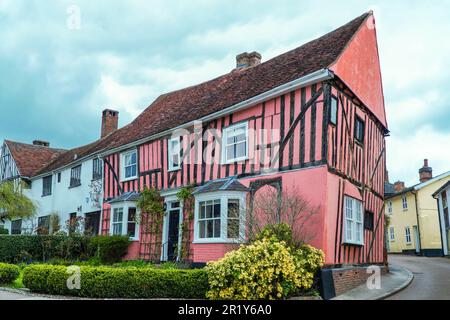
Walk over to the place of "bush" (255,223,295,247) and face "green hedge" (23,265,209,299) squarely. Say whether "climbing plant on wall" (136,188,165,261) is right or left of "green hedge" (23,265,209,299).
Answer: right

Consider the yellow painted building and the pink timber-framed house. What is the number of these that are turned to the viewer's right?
0

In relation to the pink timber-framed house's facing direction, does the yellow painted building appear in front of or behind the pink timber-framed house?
behind

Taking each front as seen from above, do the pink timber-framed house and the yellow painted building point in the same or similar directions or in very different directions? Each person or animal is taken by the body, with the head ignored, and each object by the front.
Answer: same or similar directions

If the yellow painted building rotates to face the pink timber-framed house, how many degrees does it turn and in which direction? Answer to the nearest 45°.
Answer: approximately 45° to its left

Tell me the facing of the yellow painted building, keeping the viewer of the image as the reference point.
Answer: facing the viewer and to the left of the viewer

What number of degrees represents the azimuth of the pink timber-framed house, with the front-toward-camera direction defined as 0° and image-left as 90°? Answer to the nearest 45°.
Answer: approximately 45°

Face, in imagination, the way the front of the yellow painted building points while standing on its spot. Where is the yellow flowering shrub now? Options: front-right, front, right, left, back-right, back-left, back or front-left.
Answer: front-left

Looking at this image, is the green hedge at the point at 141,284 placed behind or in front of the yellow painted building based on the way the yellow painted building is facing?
in front

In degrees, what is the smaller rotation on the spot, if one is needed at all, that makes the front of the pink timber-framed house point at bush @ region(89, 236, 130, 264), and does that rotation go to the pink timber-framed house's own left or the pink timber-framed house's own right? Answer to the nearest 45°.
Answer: approximately 90° to the pink timber-framed house's own right
